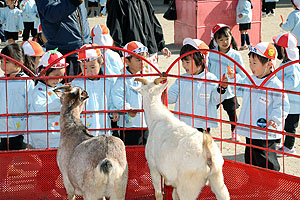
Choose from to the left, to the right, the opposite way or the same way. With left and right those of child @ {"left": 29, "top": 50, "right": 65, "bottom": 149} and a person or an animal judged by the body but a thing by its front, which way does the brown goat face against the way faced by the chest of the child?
the opposite way

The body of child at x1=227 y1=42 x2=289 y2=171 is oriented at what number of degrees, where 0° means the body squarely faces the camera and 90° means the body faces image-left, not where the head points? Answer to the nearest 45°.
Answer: approximately 45°

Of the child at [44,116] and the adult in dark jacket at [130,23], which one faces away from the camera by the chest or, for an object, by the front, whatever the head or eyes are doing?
the adult in dark jacket

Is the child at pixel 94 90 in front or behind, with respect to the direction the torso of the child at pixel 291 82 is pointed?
in front

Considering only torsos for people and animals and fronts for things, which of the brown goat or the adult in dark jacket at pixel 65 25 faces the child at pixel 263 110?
the adult in dark jacket

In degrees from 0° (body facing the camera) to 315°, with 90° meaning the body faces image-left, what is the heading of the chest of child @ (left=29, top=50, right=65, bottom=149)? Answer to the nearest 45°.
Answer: approximately 315°

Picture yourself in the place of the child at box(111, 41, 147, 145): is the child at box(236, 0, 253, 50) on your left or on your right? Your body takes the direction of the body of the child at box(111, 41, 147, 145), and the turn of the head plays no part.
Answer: on your left

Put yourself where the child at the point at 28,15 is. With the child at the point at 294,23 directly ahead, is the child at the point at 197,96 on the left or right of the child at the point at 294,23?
right

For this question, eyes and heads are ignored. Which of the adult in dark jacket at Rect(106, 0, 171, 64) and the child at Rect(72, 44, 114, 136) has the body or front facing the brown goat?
the child

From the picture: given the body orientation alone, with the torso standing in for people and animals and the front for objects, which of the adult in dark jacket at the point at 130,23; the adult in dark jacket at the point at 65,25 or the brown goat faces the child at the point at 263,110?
the adult in dark jacket at the point at 65,25

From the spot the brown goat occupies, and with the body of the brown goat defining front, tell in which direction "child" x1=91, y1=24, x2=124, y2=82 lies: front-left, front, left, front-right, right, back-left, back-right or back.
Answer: front-right

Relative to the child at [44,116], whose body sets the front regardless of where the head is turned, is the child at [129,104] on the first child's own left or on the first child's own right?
on the first child's own left
